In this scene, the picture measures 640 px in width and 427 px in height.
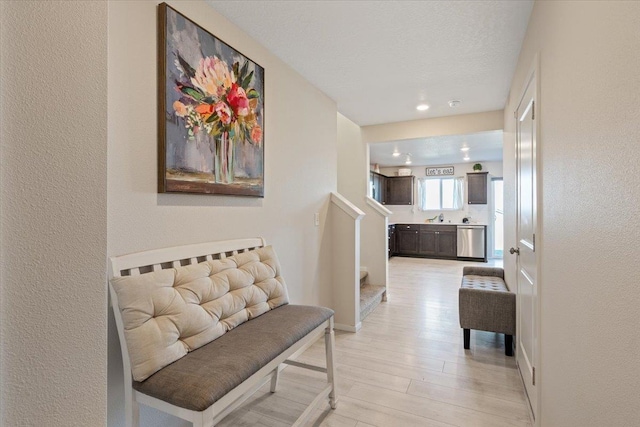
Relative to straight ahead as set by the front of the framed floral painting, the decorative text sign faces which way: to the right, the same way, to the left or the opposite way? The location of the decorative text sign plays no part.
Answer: to the right

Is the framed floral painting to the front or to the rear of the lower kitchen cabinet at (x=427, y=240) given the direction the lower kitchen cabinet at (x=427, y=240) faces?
to the front

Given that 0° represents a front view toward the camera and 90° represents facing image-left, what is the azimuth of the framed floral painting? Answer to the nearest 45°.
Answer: approximately 315°

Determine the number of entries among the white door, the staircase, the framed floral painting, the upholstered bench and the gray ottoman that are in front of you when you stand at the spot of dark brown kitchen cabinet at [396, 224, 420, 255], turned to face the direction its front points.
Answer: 5

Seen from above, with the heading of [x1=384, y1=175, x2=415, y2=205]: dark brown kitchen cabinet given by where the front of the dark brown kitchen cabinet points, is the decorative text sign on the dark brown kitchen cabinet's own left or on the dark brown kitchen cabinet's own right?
on the dark brown kitchen cabinet's own left

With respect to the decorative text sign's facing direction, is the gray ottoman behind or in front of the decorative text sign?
in front

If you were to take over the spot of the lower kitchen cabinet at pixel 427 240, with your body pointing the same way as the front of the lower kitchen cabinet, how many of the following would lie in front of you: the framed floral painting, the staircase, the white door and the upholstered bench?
4

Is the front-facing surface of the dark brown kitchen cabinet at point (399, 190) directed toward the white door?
yes
